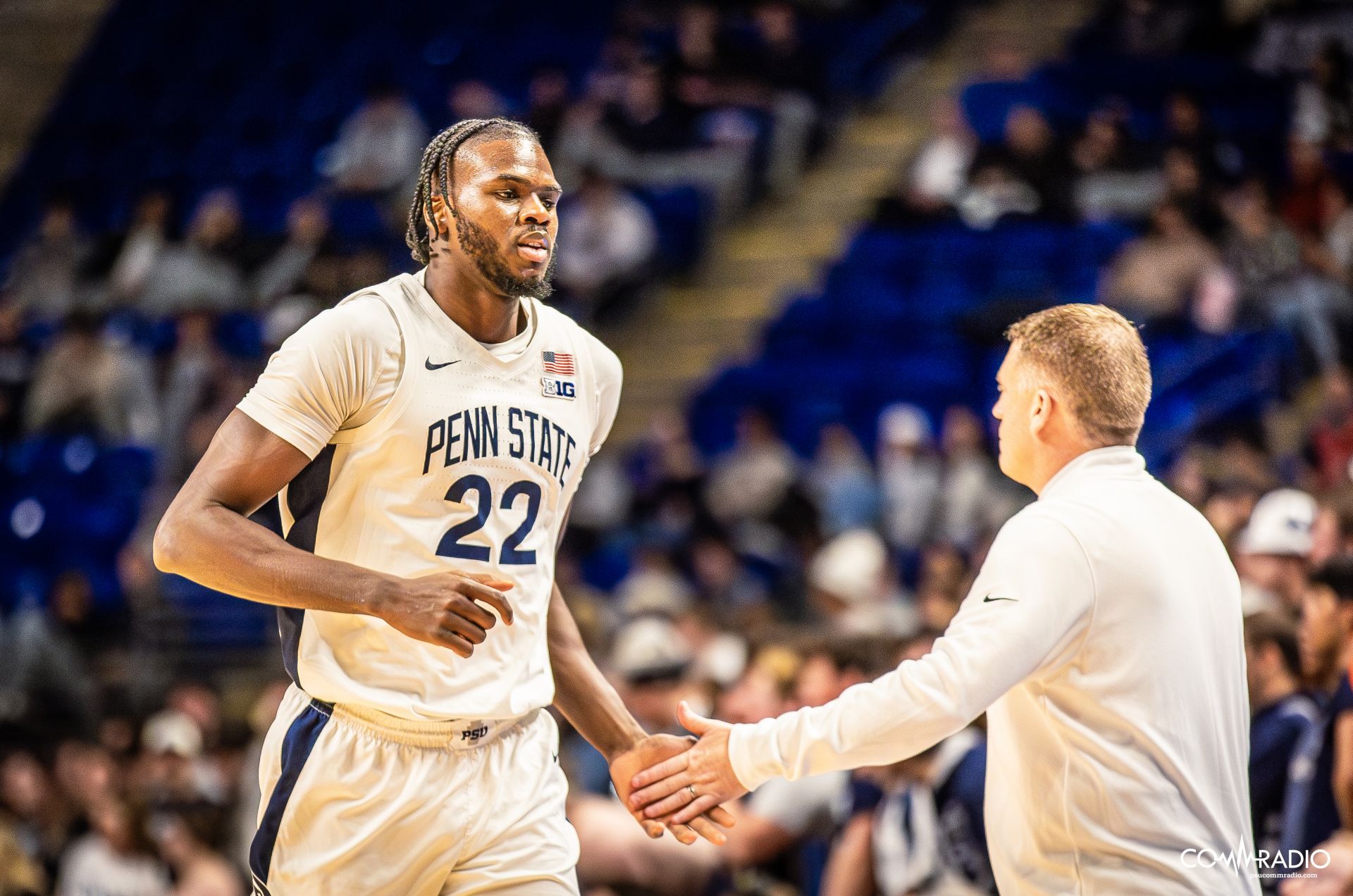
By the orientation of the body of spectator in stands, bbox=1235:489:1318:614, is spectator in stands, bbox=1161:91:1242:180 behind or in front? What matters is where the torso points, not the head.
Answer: behind

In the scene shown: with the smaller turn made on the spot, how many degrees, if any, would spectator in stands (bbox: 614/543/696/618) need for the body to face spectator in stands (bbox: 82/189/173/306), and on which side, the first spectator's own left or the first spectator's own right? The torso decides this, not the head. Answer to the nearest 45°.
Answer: approximately 135° to the first spectator's own right

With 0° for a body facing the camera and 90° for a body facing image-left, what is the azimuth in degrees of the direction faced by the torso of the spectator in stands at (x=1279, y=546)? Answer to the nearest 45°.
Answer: approximately 315°

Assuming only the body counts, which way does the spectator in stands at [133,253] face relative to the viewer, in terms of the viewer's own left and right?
facing the viewer and to the right of the viewer

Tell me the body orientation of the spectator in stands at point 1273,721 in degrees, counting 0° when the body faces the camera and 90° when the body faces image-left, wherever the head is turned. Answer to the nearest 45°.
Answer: approximately 45°

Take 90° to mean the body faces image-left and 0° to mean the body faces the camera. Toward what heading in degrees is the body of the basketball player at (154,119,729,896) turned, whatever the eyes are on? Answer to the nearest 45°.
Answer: approximately 315°

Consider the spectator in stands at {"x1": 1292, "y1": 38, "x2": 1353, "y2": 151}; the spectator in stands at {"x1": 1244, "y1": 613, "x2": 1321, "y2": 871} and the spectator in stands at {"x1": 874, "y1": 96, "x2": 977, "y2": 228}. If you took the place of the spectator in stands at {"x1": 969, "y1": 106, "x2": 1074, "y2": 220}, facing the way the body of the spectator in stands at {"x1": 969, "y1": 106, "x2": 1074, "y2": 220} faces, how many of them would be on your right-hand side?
1

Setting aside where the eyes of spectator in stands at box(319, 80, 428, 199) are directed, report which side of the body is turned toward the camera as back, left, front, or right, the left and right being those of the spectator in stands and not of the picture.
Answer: front

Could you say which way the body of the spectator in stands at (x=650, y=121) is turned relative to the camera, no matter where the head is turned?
toward the camera

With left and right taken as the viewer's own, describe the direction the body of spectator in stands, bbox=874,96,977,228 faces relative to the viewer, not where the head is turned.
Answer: facing the viewer and to the left of the viewer

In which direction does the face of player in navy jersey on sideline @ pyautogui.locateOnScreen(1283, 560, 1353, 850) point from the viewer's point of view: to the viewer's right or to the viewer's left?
to the viewer's left
